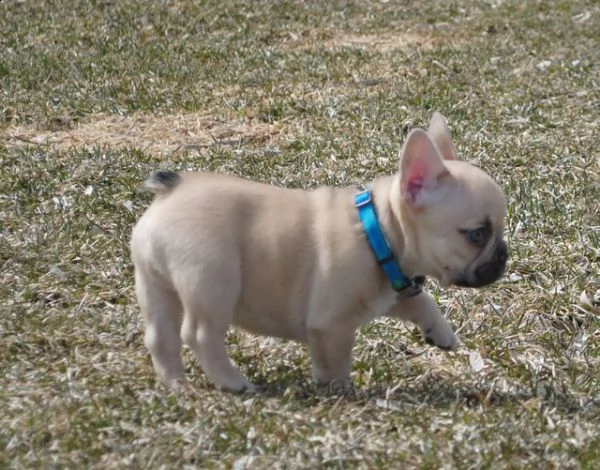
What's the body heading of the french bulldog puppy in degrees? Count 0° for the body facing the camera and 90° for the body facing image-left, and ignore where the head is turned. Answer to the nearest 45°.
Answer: approximately 270°
